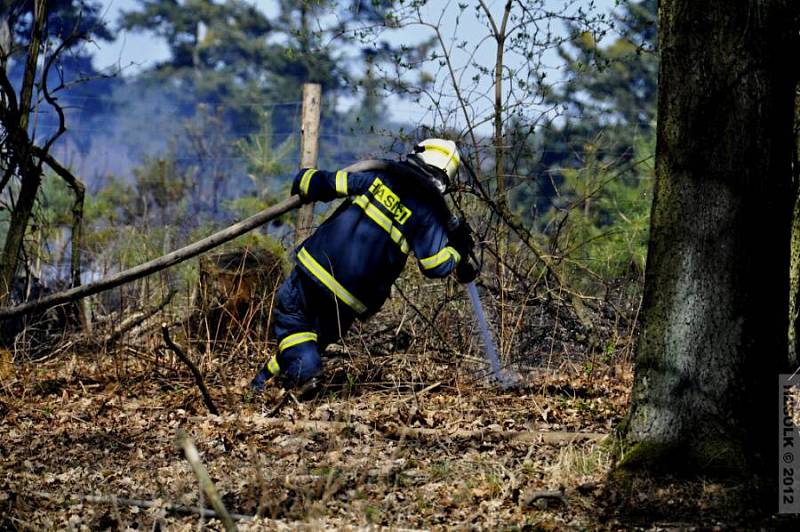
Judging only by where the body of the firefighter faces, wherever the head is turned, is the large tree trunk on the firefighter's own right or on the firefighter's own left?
on the firefighter's own right

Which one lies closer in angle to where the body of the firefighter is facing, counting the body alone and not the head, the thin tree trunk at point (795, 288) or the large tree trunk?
the thin tree trunk

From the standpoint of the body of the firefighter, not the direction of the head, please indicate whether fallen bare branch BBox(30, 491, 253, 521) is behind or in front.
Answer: behind

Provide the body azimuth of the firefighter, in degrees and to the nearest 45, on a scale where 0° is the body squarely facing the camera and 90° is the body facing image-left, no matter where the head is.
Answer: approximately 225°

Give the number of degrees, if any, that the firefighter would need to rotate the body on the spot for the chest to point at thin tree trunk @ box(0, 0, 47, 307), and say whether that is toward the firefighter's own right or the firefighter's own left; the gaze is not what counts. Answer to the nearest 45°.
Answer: approximately 90° to the firefighter's own left

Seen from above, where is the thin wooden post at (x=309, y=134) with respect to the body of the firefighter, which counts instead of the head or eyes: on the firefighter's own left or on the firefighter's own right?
on the firefighter's own left

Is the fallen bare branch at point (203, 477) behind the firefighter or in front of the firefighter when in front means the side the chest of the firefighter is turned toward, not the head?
behind

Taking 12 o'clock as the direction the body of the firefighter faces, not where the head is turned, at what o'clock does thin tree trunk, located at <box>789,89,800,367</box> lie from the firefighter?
The thin tree trunk is roughly at 2 o'clock from the firefighter.

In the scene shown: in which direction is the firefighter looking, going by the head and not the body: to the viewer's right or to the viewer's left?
to the viewer's right
